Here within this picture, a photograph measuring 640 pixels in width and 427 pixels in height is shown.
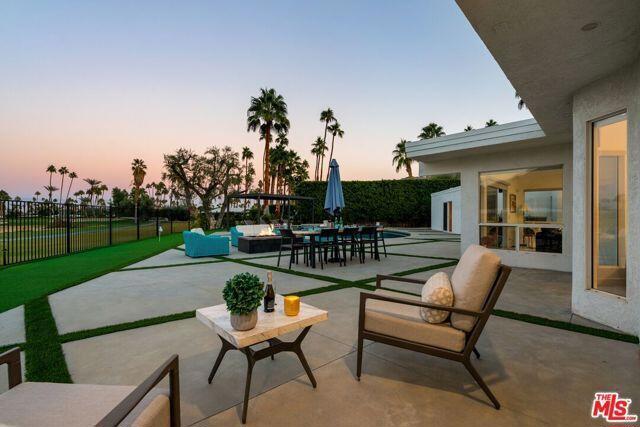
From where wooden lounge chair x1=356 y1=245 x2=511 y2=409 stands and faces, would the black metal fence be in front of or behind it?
in front

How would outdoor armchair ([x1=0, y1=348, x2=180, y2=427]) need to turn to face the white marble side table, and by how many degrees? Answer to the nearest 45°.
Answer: approximately 45° to its right

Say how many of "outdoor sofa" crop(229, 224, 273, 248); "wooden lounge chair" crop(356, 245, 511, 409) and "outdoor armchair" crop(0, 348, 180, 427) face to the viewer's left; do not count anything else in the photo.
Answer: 1

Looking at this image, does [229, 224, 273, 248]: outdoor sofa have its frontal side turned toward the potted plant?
yes

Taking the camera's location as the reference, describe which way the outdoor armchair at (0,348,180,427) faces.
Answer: facing away from the viewer and to the right of the viewer

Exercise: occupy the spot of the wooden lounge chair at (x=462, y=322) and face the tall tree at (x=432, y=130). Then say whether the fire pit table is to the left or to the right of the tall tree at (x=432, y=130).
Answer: left

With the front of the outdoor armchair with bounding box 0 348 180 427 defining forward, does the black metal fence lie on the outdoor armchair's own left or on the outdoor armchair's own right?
on the outdoor armchair's own left

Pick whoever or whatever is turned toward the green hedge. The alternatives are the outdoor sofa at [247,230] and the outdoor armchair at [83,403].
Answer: the outdoor armchair at [83,403]

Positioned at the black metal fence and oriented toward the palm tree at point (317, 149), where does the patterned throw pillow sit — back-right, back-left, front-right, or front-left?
back-right

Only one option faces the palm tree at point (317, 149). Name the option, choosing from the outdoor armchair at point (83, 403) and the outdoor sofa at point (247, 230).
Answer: the outdoor armchair at point (83, 403)

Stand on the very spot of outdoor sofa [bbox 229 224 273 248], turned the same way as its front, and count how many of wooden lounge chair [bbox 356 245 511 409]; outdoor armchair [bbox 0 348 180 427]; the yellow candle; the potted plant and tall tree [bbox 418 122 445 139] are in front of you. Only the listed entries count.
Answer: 4

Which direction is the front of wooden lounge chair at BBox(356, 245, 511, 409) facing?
to the viewer's left
